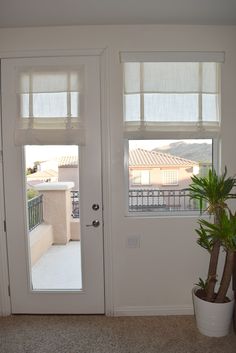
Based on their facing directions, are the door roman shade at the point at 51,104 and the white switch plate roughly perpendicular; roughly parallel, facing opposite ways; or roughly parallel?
roughly parallel

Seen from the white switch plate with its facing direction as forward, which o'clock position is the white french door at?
The white french door is roughly at 3 o'clock from the white switch plate.

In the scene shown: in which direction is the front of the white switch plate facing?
toward the camera

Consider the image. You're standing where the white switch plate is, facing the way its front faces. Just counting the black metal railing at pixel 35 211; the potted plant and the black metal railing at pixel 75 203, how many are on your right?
2

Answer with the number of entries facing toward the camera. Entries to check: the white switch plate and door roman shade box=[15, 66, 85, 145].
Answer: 2

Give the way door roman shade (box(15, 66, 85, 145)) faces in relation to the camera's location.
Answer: facing the viewer

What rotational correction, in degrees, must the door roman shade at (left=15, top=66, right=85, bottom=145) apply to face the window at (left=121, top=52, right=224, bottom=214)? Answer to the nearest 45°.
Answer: approximately 90° to its left
